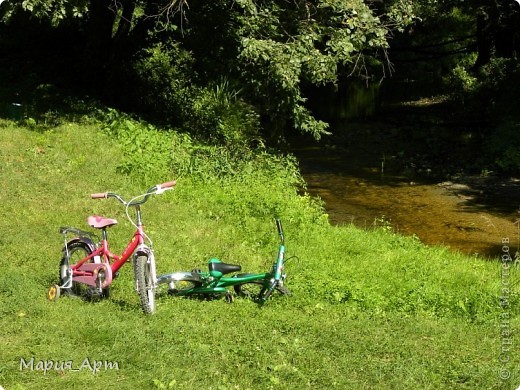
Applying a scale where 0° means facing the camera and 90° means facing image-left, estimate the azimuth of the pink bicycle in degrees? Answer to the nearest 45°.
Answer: approximately 315°

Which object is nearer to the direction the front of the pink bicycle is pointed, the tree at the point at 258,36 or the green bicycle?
the green bicycle

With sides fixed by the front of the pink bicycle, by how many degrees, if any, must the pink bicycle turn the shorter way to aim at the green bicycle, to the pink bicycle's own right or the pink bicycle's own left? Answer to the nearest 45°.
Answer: approximately 45° to the pink bicycle's own left

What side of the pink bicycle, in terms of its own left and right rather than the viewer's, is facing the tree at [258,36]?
left

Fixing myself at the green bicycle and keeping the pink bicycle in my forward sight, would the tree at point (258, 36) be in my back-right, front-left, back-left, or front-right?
back-right
